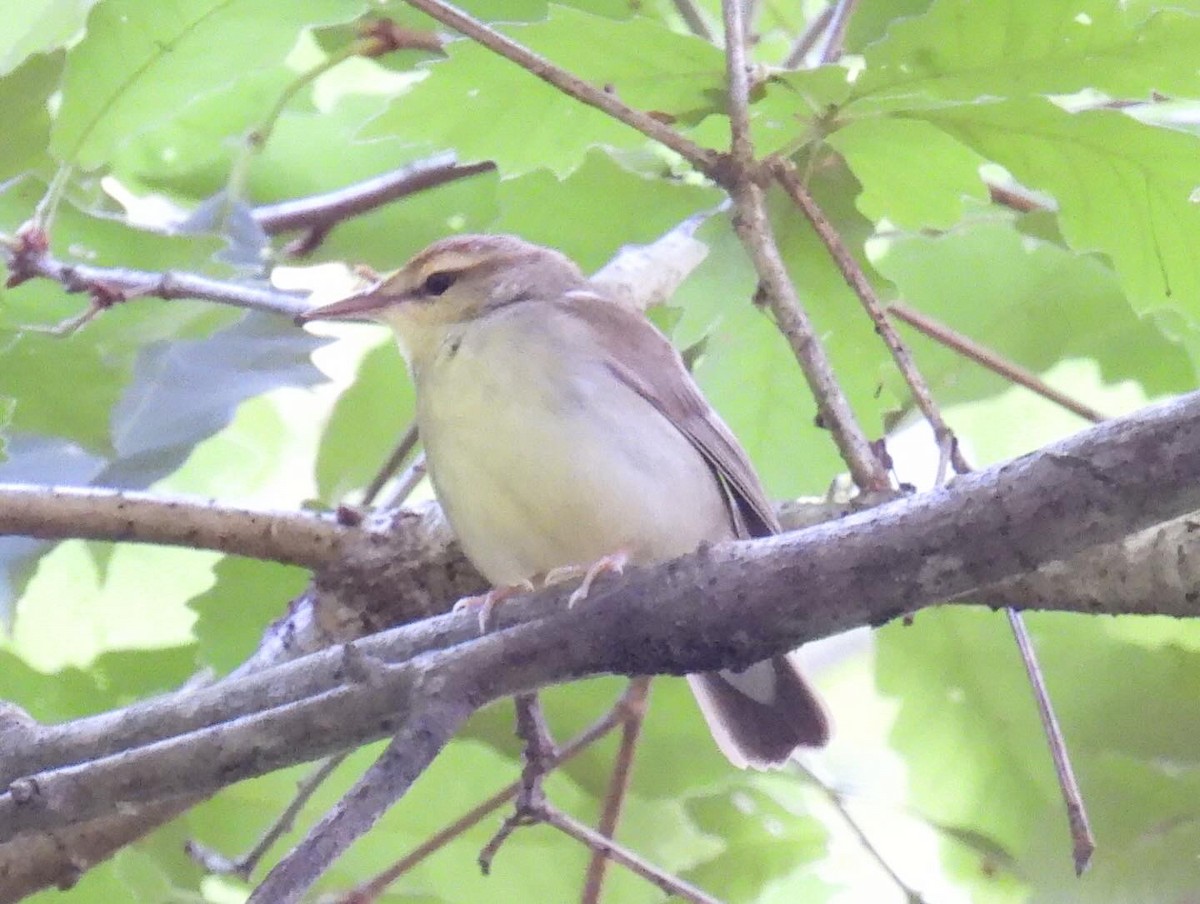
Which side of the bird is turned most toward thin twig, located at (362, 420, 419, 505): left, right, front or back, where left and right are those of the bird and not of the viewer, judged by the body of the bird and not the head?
right

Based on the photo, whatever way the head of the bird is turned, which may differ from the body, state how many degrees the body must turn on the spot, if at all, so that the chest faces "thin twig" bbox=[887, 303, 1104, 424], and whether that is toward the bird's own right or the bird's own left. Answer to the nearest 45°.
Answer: approximately 135° to the bird's own left

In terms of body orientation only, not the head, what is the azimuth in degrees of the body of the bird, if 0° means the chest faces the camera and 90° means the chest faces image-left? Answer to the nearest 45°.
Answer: approximately 45°

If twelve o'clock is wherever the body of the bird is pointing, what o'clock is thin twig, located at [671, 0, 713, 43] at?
The thin twig is roughly at 5 o'clock from the bird.
